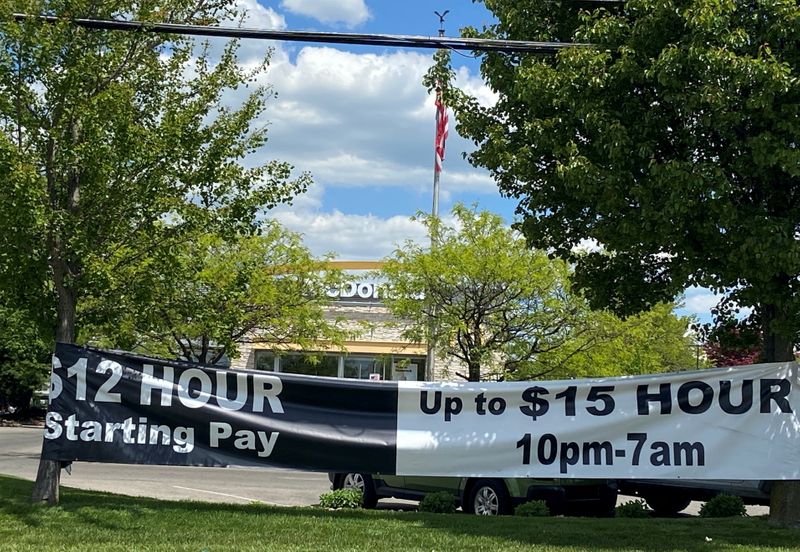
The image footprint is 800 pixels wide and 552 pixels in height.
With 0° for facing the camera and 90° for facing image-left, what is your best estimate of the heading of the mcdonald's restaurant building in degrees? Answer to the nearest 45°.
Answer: approximately 0°

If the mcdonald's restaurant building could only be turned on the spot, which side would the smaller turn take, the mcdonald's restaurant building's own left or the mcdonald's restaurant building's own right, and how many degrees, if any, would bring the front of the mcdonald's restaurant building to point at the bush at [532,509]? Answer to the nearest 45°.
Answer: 0° — it already faces it

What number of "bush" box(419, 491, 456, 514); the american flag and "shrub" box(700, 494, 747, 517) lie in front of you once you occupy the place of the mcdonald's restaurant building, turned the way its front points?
3

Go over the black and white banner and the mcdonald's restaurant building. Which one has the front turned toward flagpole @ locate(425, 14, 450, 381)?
the mcdonald's restaurant building

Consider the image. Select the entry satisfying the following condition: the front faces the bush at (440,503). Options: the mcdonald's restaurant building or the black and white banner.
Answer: the mcdonald's restaurant building

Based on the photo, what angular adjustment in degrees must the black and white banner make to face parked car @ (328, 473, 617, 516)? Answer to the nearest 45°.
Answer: approximately 180°

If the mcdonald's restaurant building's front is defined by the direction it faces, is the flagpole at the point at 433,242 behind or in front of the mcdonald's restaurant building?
in front

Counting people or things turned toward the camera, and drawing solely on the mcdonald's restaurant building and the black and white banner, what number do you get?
2

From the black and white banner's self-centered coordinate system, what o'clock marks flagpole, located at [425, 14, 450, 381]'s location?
The flagpole is roughly at 6 o'clock from the black and white banner.
